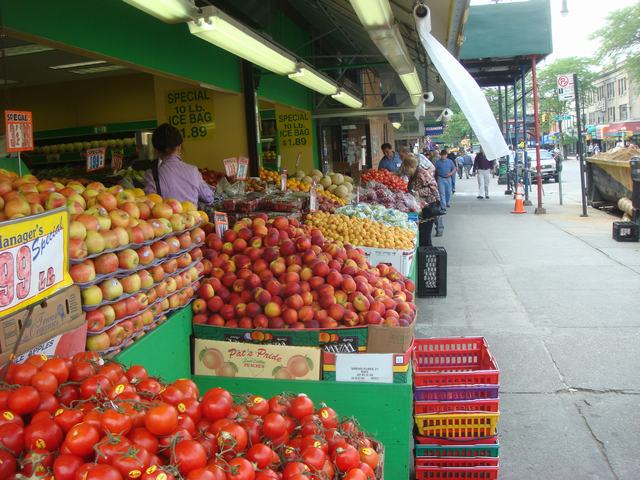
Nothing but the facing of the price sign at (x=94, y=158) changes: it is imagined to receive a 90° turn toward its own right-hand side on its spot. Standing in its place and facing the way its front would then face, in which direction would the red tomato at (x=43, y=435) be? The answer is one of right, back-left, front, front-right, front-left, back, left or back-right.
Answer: left

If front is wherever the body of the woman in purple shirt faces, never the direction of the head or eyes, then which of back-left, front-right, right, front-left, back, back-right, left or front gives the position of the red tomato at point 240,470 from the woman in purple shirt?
back

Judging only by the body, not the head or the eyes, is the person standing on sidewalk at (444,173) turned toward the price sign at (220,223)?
yes

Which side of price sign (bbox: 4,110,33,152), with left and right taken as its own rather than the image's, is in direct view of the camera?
front

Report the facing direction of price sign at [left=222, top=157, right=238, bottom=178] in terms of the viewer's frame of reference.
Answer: facing the viewer

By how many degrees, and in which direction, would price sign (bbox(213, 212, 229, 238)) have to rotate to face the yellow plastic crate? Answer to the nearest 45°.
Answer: approximately 45° to its left

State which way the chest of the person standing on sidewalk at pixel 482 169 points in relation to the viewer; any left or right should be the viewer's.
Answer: facing the viewer

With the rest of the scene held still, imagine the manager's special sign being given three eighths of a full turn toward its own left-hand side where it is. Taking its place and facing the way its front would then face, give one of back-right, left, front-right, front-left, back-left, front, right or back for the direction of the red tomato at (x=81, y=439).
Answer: back

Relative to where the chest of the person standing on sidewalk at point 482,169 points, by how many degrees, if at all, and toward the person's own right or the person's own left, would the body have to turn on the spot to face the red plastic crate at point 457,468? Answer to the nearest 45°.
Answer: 0° — they already face it

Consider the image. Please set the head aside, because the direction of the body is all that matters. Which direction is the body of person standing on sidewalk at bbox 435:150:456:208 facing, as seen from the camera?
toward the camera

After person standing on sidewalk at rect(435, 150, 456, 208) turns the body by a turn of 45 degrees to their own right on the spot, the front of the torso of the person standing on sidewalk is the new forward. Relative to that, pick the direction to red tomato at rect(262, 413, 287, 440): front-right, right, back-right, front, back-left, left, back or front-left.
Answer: front-left

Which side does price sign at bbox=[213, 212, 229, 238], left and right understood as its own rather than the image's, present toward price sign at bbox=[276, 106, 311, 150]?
back

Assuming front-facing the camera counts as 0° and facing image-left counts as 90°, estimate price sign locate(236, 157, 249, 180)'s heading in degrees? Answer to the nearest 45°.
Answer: approximately 0°

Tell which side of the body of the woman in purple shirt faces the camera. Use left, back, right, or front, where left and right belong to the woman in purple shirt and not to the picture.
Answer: back

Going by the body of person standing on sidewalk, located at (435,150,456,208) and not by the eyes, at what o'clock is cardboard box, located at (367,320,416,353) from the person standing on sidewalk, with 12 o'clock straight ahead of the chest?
The cardboard box is roughly at 12 o'clock from the person standing on sidewalk.
